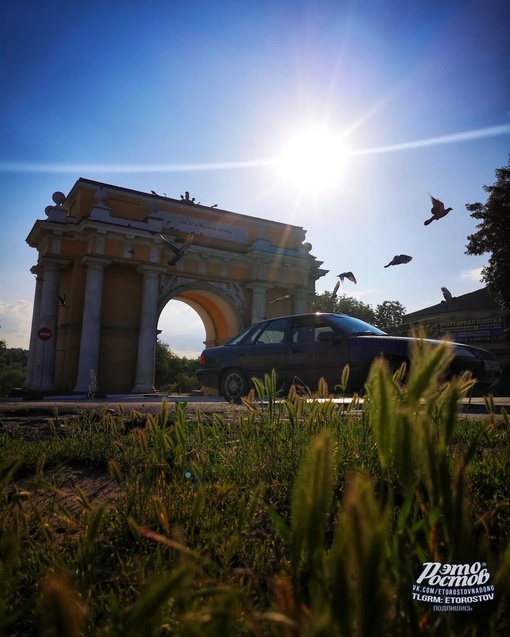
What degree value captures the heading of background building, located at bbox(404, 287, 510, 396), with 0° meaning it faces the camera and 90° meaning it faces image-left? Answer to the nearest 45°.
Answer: approximately 45°

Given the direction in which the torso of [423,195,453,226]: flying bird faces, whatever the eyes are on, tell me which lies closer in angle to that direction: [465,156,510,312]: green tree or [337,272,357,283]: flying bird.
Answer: the green tree

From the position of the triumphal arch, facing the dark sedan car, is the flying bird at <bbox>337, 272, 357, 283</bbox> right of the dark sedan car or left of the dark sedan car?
left

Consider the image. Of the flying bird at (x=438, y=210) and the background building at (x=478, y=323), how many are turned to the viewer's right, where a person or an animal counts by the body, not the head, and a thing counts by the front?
1

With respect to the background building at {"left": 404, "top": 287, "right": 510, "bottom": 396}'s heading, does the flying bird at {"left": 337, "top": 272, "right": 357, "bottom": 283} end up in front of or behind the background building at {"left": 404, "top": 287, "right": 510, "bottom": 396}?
in front

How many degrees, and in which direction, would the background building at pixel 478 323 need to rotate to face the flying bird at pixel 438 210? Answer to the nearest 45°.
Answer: approximately 45° to its left

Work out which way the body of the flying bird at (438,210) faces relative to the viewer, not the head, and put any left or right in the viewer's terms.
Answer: facing to the right of the viewer
